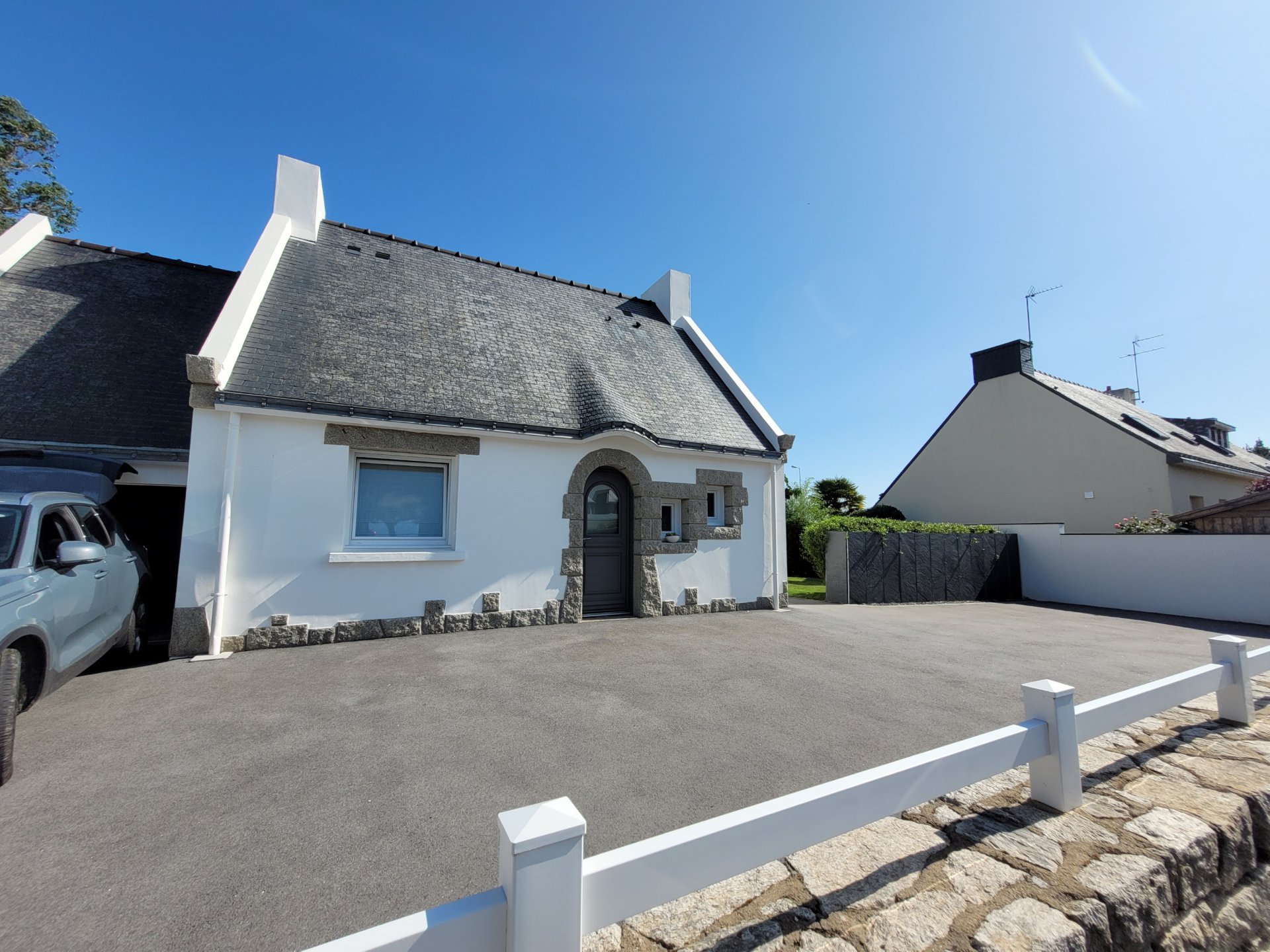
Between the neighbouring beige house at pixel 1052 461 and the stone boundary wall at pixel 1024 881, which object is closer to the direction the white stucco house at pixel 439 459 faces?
the stone boundary wall

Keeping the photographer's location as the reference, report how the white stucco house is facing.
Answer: facing the viewer and to the right of the viewer

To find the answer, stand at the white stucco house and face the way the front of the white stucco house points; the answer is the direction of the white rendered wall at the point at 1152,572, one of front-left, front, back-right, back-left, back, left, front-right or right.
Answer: front-left

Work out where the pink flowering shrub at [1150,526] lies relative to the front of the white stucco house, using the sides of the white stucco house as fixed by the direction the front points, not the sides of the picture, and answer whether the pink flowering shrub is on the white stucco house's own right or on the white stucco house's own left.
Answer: on the white stucco house's own left

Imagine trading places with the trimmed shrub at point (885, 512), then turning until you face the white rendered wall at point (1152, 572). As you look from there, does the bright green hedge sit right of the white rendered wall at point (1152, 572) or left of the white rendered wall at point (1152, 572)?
right

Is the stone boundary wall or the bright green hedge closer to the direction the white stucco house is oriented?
the stone boundary wall

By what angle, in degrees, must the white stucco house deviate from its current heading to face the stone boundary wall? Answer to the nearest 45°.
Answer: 0° — it already faces it

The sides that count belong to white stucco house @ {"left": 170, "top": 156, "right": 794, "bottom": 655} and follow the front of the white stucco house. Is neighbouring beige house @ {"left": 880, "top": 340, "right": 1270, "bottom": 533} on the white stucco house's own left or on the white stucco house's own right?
on the white stucco house's own left

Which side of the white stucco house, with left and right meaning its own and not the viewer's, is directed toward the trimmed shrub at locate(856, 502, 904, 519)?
left

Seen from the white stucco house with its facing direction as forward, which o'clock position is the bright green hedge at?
The bright green hedge is roughly at 10 o'clock from the white stucco house.

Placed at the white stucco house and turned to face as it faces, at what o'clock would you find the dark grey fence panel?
The dark grey fence panel is roughly at 10 o'clock from the white stucco house.
